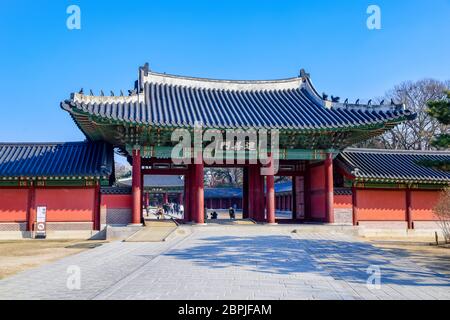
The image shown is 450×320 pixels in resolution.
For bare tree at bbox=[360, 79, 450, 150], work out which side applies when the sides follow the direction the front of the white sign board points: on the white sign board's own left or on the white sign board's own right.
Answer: on the white sign board's own left

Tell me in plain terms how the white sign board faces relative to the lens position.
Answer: facing the viewer
